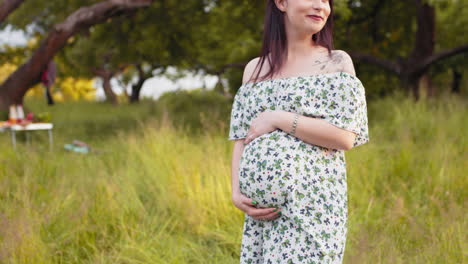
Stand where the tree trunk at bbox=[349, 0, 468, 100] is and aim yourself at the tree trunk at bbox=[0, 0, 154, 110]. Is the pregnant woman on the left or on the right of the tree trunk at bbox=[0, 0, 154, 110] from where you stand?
left

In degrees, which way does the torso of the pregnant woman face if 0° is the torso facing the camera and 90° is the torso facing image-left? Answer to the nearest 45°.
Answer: approximately 45°

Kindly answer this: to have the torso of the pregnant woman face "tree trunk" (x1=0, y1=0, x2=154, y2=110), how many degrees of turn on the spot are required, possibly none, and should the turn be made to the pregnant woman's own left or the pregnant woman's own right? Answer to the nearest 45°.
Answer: approximately 90° to the pregnant woman's own right

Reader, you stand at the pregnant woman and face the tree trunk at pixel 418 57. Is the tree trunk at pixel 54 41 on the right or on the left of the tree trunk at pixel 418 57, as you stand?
left

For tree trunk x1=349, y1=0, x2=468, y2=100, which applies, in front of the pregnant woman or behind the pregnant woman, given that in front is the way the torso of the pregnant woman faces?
behind
